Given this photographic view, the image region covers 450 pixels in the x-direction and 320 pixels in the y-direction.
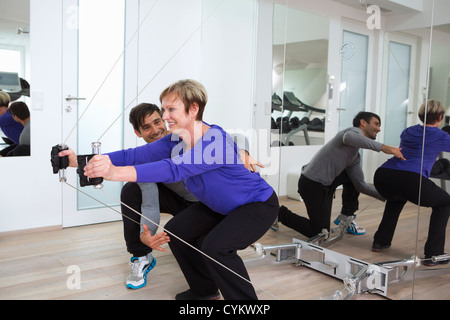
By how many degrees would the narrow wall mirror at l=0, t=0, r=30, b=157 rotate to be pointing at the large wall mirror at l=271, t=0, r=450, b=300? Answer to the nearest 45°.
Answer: approximately 45° to its left

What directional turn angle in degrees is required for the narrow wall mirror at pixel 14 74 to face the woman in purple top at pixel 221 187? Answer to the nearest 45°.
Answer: approximately 45° to its left

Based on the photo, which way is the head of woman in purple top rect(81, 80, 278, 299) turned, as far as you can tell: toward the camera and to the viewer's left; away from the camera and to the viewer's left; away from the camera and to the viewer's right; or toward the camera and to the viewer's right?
toward the camera and to the viewer's left
